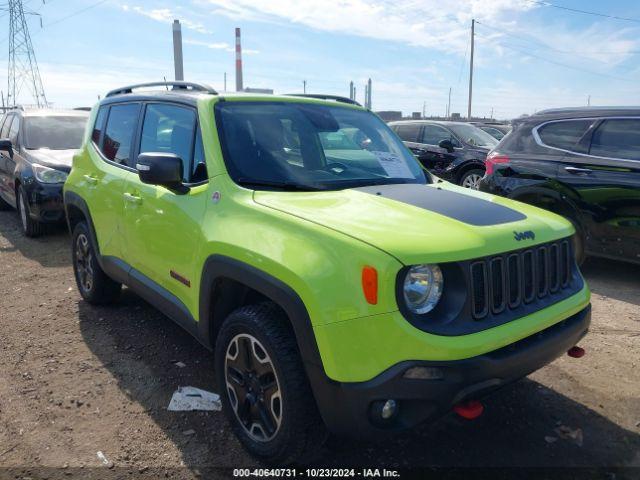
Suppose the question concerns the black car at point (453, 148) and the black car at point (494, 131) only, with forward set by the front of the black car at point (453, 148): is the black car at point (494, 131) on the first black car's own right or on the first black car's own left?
on the first black car's own left

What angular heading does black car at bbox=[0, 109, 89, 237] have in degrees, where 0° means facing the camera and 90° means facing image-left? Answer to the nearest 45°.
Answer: approximately 315°

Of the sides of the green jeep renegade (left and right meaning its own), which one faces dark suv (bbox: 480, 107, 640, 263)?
left

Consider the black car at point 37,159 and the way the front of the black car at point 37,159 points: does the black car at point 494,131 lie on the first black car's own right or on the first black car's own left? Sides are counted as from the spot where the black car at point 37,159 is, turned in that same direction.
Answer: on the first black car's own left

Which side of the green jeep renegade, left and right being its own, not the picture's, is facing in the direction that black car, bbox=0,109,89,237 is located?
back

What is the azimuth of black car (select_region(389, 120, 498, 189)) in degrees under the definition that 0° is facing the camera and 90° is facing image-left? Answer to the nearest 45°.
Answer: approximately 315°

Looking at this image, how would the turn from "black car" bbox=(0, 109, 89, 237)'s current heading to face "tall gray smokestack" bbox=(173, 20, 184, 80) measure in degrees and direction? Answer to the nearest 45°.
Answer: approximately 135° to its left

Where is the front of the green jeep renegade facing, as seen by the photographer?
facing the viewer and to the right of the viewer

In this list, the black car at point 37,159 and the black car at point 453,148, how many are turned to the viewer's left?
0

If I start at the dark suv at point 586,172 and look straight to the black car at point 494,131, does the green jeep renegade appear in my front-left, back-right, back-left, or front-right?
back-left

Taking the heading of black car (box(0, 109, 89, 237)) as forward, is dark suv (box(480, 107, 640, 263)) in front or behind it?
in front
